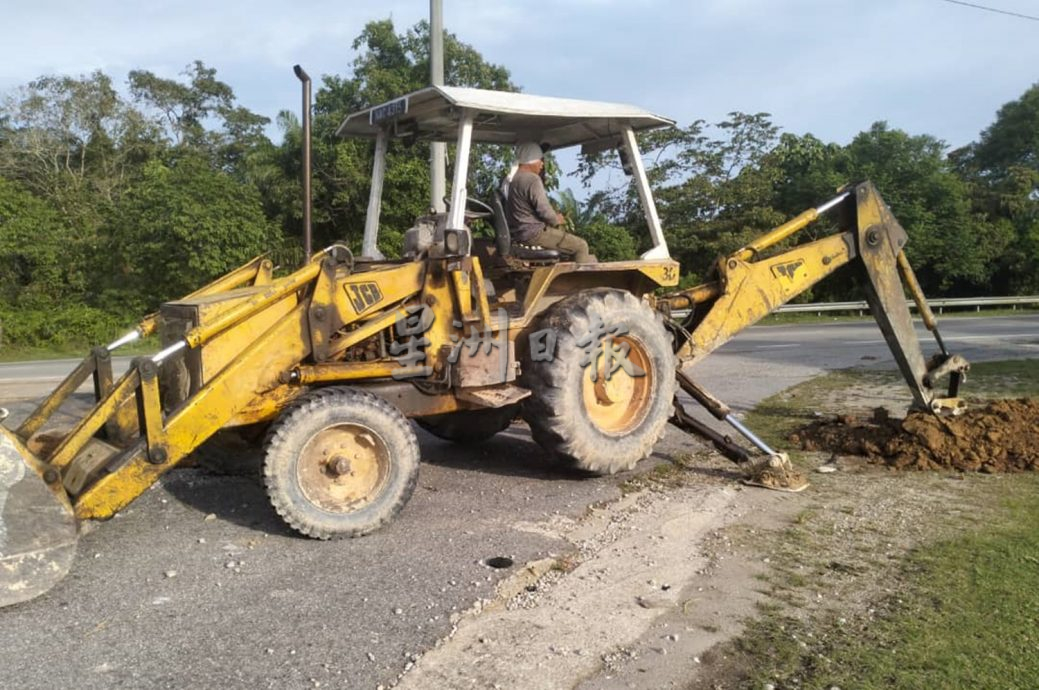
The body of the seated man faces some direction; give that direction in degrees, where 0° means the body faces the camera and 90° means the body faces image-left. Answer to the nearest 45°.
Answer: approximately 225°

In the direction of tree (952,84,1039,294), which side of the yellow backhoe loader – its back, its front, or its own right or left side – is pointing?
back

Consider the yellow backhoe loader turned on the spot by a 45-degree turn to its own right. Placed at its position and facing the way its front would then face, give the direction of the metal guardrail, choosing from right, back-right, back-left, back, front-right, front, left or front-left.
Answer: back-right

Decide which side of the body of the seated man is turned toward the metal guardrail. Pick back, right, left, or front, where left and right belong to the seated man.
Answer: left

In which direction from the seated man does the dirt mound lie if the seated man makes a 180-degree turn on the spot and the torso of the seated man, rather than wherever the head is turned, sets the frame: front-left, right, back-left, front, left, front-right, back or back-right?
back-left

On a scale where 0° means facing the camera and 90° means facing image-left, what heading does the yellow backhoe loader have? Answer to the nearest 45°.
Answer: approximately 45°

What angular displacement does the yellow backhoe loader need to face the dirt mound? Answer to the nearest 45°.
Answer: approximately 135° to its left
